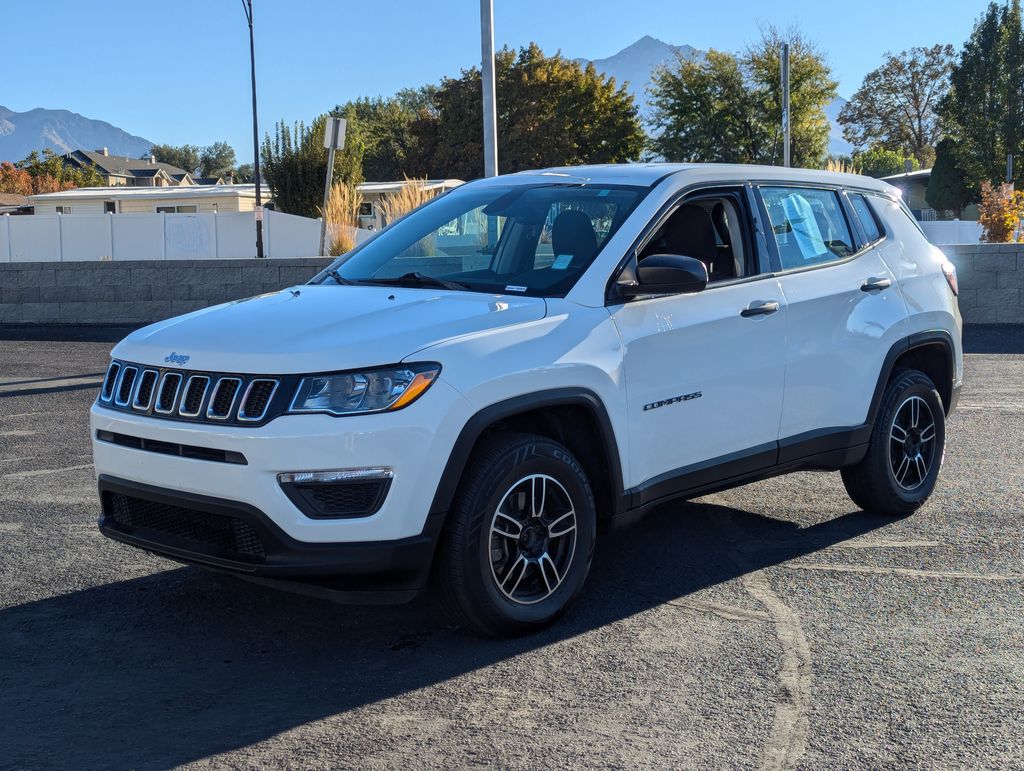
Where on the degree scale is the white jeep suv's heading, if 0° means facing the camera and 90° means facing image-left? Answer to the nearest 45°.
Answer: approximately 45°

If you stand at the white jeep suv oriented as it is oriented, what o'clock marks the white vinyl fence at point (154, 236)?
The white vinyl fence is roughly at 4 o'clock from the white jeep suv.

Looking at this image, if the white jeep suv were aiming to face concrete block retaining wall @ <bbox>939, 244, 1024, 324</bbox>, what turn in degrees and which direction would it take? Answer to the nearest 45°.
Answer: approximately 180°

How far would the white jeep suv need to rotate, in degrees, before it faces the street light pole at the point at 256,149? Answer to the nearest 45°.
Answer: approximately 135° to its right

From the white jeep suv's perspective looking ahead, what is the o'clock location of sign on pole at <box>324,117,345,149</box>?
The sign on pole is roughly at 4 o'clock from the white jeep suv.

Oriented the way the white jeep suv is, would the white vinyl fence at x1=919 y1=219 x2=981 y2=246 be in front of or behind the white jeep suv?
behind

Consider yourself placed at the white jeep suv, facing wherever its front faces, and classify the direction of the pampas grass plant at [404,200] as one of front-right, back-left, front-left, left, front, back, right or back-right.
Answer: back-right

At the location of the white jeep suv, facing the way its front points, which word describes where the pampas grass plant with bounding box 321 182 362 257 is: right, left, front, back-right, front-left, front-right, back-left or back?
back-right

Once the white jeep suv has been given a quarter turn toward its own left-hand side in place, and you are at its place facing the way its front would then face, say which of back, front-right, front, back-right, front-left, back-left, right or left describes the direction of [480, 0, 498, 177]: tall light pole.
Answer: back-left
